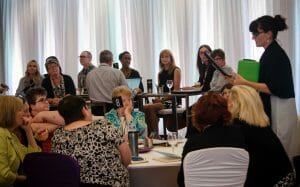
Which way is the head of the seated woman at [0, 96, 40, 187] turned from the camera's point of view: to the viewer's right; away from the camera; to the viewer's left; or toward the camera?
to the viewer's right

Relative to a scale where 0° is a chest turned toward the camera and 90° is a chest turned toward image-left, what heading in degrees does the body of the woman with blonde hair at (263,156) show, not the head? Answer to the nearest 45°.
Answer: approximately 135°

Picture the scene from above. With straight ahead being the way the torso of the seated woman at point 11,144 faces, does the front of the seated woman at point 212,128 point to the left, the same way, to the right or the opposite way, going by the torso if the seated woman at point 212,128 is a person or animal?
to the left

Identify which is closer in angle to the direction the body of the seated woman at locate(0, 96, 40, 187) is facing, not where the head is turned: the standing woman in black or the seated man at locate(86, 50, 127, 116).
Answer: the standing woman in black

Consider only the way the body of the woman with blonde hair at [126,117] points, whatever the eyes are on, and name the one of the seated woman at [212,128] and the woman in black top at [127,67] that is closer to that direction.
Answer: the seated woman

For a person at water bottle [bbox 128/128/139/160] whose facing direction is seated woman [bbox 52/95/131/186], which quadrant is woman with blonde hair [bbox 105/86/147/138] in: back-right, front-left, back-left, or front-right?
back-right

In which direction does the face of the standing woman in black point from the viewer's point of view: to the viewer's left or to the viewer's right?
to the viewer's left

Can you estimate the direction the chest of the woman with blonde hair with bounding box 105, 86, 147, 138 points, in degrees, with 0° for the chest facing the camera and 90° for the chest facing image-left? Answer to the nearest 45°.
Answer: approximately 0°

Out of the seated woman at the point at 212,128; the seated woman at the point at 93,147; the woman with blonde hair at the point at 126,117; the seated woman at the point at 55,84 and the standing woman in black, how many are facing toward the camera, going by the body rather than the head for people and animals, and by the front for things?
2

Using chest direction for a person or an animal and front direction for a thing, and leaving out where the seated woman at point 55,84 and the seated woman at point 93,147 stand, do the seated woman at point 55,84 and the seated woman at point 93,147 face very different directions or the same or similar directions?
very different directions

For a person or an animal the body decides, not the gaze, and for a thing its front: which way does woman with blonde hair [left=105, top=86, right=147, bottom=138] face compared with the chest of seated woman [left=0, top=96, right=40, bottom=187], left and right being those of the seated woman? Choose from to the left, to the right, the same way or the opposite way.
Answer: to the right

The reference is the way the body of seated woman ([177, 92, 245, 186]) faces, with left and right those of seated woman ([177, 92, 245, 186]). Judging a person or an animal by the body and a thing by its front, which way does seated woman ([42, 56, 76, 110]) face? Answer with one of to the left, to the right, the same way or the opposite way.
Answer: the opposite way

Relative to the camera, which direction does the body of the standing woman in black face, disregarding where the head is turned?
to the viewer's left

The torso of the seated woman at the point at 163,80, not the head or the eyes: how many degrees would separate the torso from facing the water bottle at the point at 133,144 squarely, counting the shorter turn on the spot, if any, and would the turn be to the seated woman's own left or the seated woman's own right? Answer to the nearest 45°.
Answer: approximately 45° to the seated woman's own left

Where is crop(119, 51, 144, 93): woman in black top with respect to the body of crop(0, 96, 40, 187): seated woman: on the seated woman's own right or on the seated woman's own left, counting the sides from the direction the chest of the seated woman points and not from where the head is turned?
on the seated woman's own left

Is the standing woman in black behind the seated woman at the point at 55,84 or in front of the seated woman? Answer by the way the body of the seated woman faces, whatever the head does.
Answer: in front

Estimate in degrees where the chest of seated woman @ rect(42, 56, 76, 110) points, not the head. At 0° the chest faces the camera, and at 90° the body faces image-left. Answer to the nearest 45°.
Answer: approximately 0°
